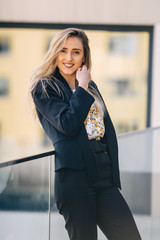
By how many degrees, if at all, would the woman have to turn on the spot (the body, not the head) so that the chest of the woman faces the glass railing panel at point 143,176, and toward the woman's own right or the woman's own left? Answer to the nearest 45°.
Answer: approximately 90° to the woman's own left

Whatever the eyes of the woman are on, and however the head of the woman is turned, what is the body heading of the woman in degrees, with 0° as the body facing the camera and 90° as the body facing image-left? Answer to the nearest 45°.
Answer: approximately 315°
